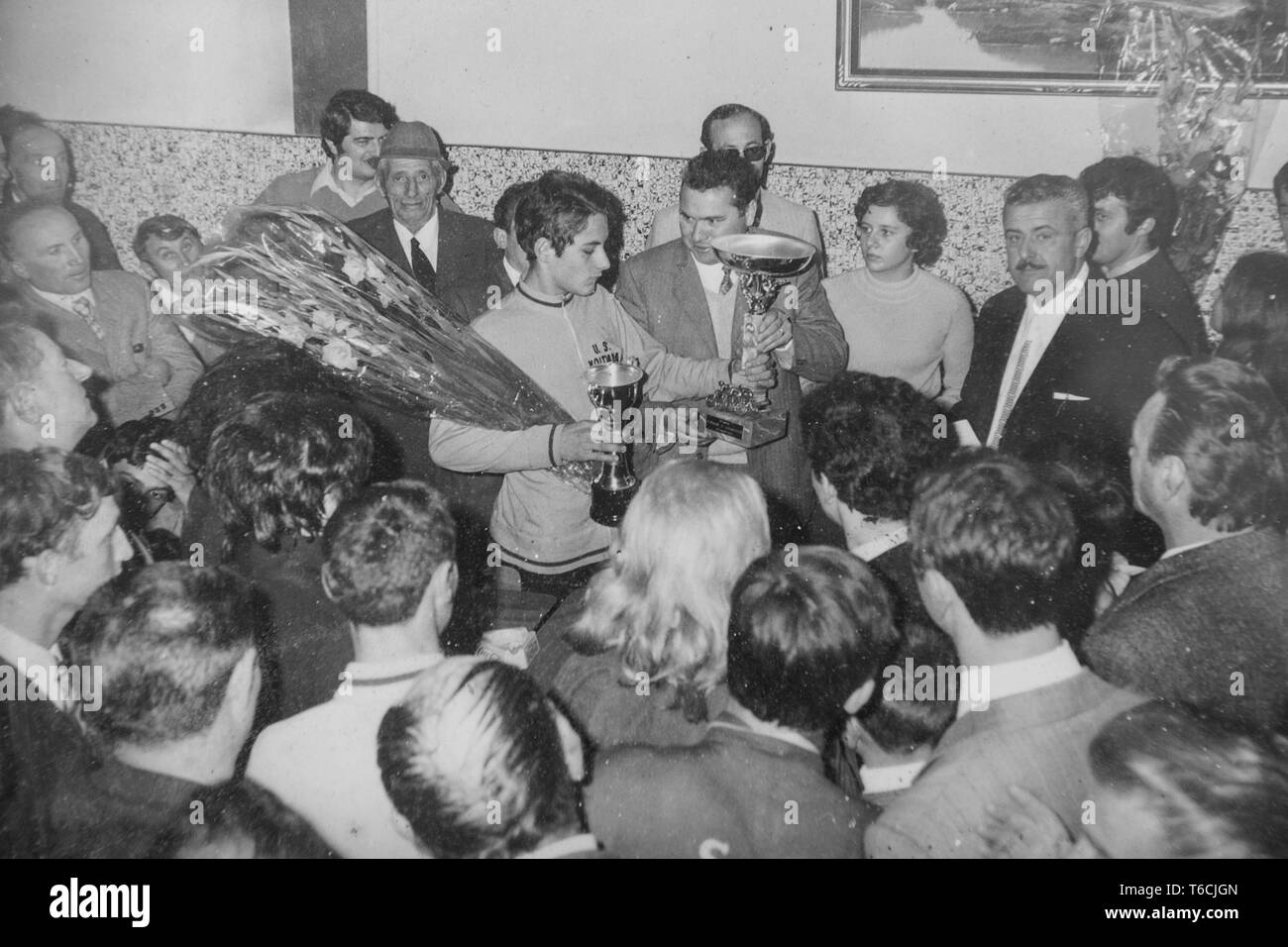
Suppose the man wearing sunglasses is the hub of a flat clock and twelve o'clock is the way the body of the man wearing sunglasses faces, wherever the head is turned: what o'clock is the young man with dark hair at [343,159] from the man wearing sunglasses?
The young man with dark hair is roughly at 3 o'clock from the man wearing sunglasses.

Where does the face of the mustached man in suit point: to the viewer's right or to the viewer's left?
to the viewer's left

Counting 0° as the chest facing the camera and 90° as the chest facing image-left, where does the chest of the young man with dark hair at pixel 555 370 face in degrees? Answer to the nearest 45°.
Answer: approximately 315°

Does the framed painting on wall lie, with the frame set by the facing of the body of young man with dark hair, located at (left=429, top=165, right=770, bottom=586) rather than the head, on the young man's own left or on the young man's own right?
on the young man's own left
